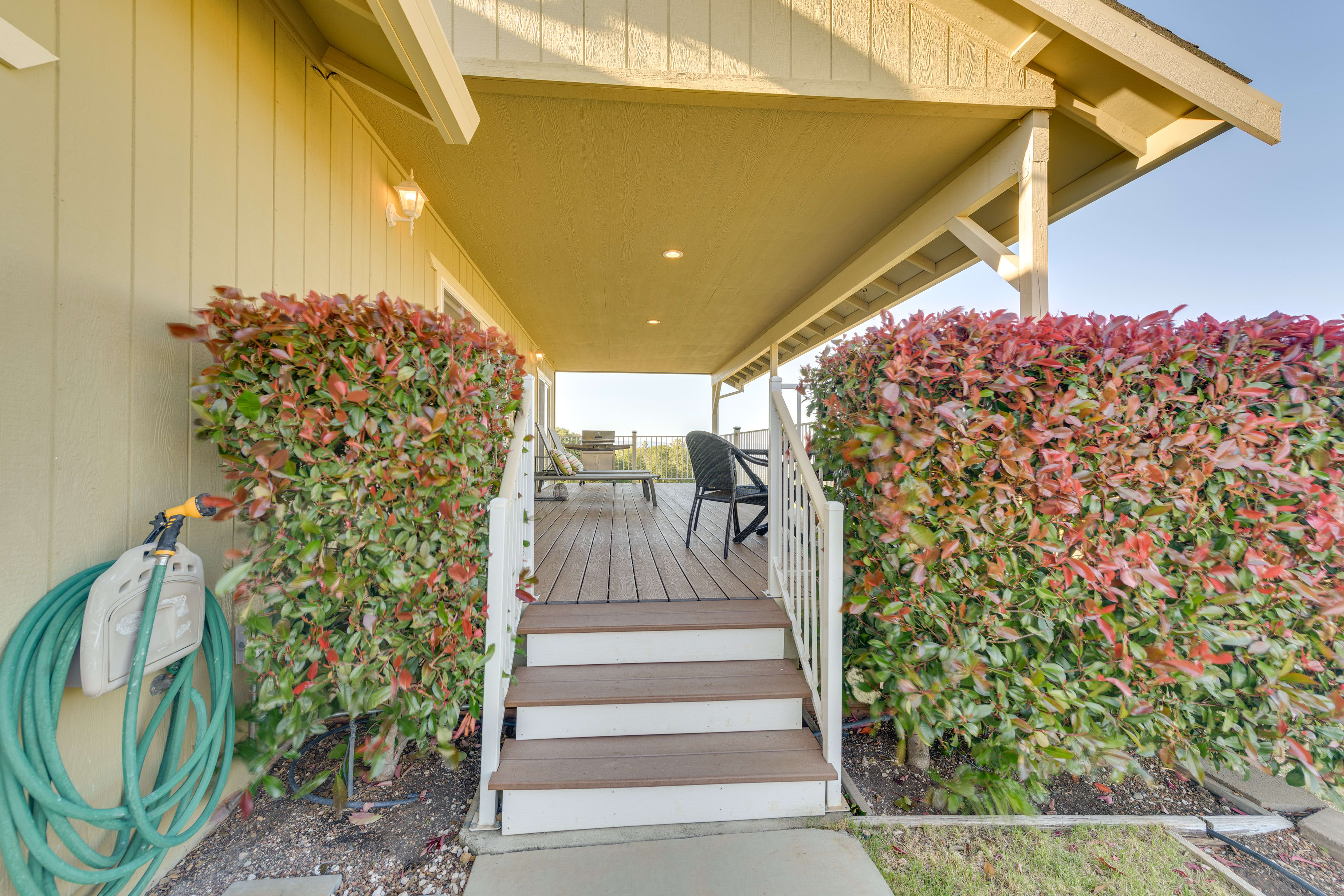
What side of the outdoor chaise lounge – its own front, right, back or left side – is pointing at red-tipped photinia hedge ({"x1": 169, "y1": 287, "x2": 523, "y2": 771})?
right

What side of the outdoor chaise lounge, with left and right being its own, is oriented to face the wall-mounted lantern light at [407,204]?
right

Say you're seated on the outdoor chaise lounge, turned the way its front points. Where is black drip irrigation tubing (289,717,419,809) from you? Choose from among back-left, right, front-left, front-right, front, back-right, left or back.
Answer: right

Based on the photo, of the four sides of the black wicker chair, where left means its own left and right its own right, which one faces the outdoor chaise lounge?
left

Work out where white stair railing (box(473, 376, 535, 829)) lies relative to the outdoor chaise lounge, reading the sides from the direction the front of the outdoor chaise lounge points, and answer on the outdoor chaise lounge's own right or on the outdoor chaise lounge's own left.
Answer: on the outdoor chaise lounge's own right

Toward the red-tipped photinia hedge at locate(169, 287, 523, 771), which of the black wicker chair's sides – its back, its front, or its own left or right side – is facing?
back

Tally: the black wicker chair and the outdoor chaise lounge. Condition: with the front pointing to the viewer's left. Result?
0

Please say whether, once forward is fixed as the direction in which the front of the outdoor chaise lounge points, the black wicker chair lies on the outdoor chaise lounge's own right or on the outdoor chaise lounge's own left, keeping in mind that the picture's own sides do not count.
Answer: on the outdoor chaise lounge's own right

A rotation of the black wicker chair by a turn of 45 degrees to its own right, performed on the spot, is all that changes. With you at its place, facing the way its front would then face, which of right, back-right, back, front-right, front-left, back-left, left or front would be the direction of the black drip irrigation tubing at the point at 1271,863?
front-right

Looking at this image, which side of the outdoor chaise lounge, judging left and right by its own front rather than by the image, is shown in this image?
right

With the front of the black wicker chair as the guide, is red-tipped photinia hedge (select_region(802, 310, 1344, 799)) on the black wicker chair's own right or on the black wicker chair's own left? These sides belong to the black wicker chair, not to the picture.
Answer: on the black wicker chair's own right

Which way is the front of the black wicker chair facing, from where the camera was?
facing away from the viewer and to the right of the viewer
